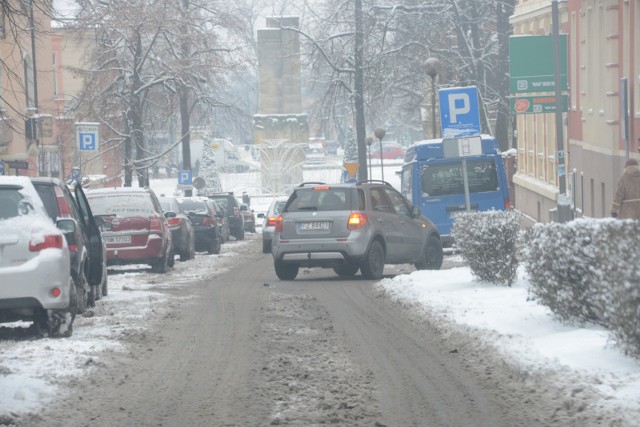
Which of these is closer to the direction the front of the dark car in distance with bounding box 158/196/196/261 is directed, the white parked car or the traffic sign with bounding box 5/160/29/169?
the traffic sign

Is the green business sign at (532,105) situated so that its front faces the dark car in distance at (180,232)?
no

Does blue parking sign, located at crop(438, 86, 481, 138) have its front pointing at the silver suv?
no

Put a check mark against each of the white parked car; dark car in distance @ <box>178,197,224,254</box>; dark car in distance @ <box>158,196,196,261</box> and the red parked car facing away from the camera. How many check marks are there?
4

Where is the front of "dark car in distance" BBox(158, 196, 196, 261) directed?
away from the camera

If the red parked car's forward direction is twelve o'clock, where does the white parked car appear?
The white parked car is roughly at 6 o'clock from the red parked car.

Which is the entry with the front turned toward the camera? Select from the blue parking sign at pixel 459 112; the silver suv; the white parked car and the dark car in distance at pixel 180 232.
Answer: the blue parking sign

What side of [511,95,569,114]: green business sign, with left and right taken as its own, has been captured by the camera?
front

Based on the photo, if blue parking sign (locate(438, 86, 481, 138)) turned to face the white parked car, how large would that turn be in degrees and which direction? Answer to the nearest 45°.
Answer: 0° — it already faces it

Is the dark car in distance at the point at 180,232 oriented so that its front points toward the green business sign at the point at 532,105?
no

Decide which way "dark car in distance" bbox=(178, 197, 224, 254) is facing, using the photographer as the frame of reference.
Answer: facing away from the viewer

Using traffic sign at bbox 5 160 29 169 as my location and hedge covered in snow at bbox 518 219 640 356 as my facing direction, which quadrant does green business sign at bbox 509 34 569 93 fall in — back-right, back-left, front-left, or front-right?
front-left

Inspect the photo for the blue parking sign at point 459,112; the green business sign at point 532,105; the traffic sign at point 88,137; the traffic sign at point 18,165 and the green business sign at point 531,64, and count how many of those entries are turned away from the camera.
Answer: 0

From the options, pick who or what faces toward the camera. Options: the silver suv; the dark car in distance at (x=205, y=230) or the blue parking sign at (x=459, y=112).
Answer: the blue parking sign

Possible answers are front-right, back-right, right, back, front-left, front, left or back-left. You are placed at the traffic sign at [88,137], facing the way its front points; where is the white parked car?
front

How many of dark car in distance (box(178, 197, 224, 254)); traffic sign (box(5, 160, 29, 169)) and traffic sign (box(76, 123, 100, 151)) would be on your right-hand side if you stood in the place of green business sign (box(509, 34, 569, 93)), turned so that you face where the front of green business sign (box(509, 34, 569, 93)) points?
3

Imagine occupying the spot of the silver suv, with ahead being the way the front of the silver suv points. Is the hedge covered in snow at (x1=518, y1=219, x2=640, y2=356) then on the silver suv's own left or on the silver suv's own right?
on the silver suv's own right
